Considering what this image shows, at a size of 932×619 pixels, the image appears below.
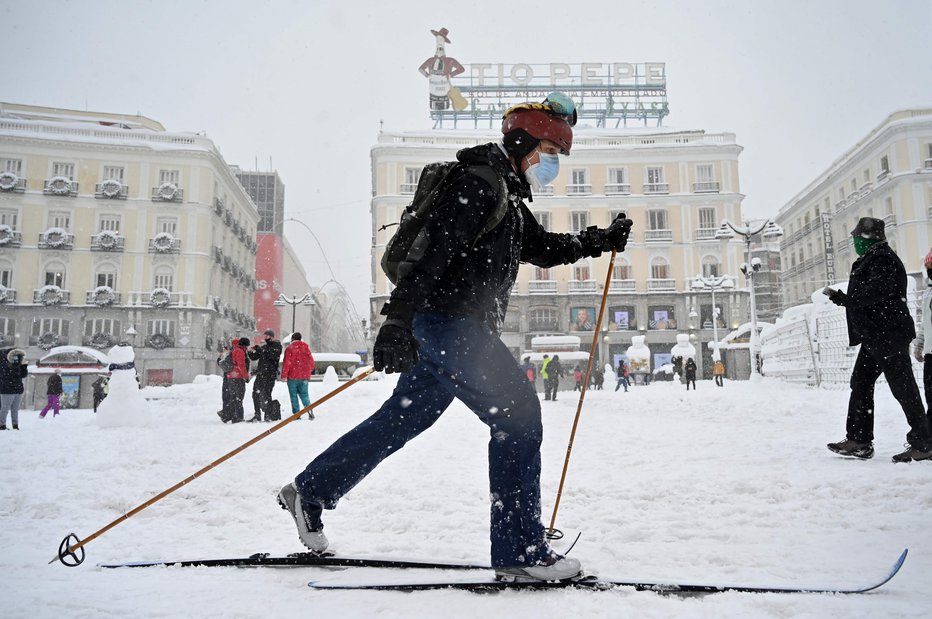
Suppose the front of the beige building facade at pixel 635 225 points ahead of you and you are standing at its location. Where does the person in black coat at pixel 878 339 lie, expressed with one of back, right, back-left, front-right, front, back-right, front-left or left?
front

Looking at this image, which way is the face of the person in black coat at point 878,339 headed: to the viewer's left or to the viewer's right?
to the viewer's left

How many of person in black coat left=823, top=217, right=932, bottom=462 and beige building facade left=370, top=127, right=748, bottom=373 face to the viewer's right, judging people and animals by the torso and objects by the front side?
0

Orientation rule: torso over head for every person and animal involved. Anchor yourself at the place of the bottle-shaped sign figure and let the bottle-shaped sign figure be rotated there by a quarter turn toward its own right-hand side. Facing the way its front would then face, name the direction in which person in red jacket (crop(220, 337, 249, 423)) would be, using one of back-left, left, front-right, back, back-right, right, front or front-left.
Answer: left

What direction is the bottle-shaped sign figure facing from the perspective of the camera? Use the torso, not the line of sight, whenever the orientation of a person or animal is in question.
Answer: toward the camera

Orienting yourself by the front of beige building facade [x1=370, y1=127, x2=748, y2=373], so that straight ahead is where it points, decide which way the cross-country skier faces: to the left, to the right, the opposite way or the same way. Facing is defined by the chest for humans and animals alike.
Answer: to the left

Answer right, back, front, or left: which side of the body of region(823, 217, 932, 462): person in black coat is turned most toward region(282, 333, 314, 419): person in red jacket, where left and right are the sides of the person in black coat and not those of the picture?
front

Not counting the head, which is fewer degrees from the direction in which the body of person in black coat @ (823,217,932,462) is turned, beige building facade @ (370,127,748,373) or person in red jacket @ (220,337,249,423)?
the person in red jacket

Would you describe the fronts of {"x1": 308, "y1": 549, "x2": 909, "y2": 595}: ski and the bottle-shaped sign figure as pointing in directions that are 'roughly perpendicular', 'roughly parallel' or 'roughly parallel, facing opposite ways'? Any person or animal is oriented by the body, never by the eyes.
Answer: roughly perpendicular

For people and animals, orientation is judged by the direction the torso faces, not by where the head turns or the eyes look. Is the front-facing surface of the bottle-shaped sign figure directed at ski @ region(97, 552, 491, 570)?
yes

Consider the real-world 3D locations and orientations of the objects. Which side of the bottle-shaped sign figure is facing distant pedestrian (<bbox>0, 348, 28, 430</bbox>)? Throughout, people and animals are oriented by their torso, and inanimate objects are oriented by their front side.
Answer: front

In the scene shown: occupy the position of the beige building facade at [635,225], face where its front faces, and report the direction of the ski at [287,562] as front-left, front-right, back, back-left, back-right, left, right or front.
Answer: front

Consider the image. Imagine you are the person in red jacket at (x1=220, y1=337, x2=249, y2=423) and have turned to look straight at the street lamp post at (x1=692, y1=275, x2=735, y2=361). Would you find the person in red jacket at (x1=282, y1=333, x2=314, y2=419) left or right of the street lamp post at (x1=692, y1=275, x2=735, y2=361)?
right

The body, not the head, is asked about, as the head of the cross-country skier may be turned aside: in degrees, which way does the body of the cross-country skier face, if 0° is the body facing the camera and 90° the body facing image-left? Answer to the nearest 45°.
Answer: approximately 270°

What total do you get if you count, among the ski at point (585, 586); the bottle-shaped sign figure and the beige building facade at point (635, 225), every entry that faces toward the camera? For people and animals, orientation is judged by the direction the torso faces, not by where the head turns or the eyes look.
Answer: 2

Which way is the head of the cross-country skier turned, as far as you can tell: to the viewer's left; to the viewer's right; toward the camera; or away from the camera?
to the viewer's right

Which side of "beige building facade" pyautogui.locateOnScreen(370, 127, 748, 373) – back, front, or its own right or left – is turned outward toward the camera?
front

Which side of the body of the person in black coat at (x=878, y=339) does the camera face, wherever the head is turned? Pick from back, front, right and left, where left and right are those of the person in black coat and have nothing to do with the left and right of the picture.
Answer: left

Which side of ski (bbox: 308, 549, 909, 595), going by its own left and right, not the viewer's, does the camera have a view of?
right
